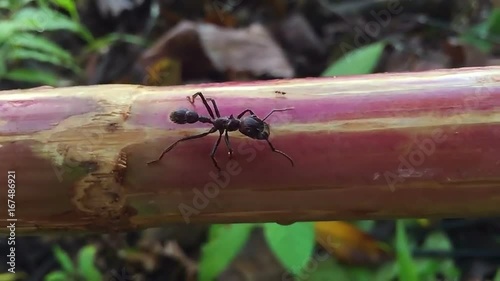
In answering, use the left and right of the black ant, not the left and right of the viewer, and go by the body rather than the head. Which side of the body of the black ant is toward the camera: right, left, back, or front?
right

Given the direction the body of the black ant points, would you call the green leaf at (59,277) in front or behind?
behind

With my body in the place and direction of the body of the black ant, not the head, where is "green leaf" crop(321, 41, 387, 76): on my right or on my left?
on my left

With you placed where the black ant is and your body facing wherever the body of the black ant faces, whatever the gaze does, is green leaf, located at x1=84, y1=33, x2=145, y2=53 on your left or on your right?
on your left

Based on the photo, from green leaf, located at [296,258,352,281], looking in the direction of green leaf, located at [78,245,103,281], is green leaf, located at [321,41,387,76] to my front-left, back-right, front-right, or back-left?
back-right

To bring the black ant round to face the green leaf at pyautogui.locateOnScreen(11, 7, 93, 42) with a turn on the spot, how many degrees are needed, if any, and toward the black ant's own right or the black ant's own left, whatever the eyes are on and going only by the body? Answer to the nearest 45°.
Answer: approximately 90° to the black ant's own left
